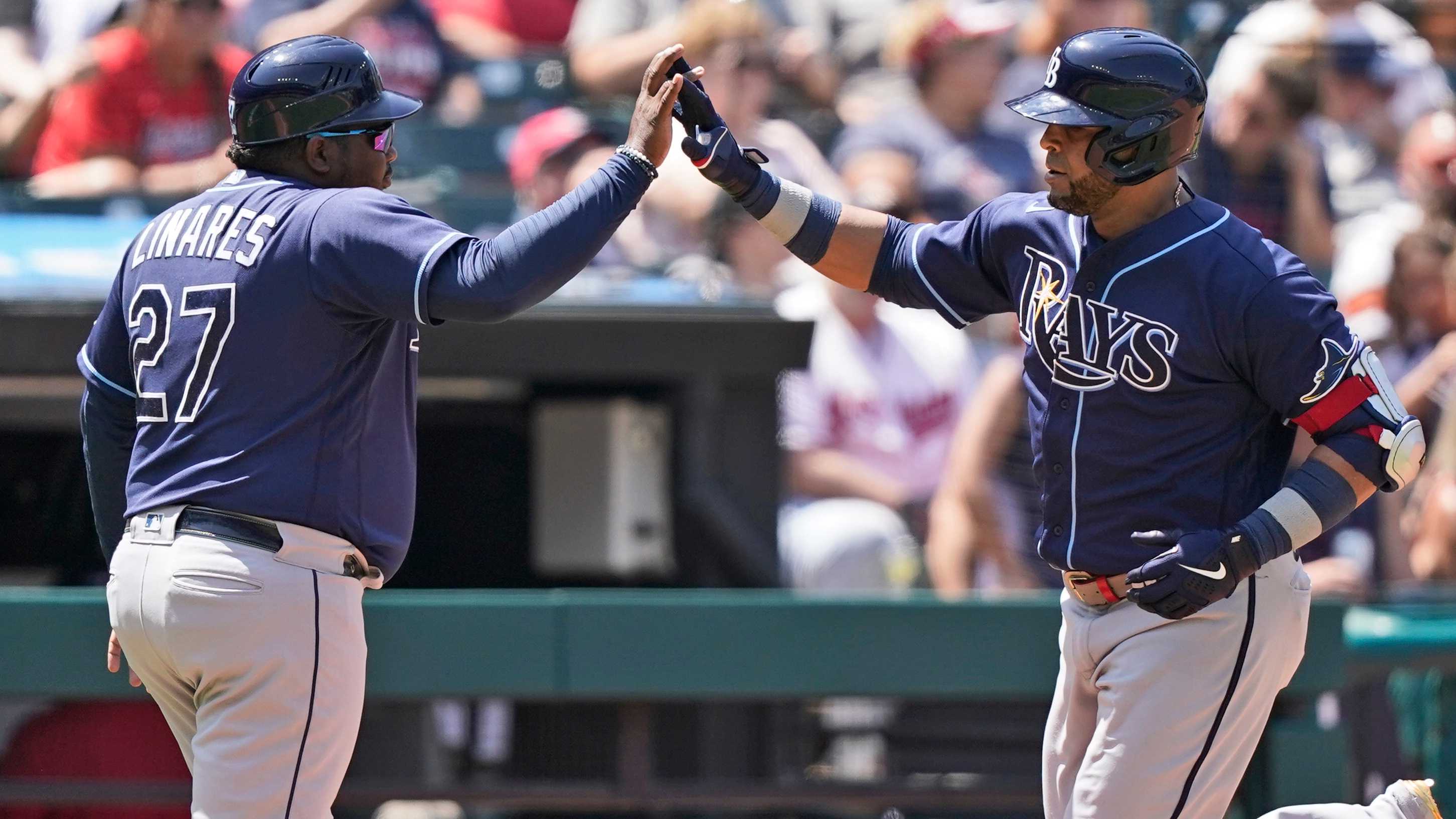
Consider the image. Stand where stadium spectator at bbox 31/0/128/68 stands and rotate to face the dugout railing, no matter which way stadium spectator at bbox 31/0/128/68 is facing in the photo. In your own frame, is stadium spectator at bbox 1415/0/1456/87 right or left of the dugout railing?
left

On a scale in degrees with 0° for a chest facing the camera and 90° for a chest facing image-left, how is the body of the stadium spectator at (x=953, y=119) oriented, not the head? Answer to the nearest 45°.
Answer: approximately 315°

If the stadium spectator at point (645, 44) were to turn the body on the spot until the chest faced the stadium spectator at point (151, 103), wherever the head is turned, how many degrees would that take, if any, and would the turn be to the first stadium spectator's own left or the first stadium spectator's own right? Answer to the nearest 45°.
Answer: approximately 45° to the first stadium spectator's own right

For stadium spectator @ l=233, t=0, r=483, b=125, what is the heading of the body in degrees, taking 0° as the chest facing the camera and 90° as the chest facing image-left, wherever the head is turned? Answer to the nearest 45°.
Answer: approximately 0°
